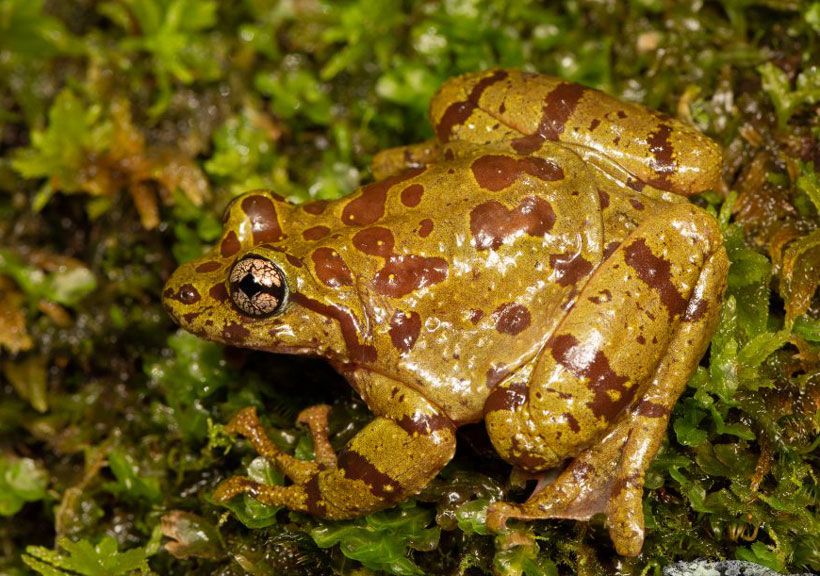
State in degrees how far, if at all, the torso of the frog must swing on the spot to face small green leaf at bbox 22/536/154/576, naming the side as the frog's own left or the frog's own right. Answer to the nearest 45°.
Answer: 0° — it already faces it

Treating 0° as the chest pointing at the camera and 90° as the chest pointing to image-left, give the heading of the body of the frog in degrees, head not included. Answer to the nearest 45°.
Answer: approximately 90°

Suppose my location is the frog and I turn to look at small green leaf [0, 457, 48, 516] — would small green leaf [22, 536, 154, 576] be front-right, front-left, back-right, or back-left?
front-left

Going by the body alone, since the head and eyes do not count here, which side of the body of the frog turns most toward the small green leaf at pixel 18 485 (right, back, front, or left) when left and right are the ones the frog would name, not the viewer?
front

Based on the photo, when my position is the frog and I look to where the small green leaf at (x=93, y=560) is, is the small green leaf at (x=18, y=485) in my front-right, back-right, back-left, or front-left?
front-right
